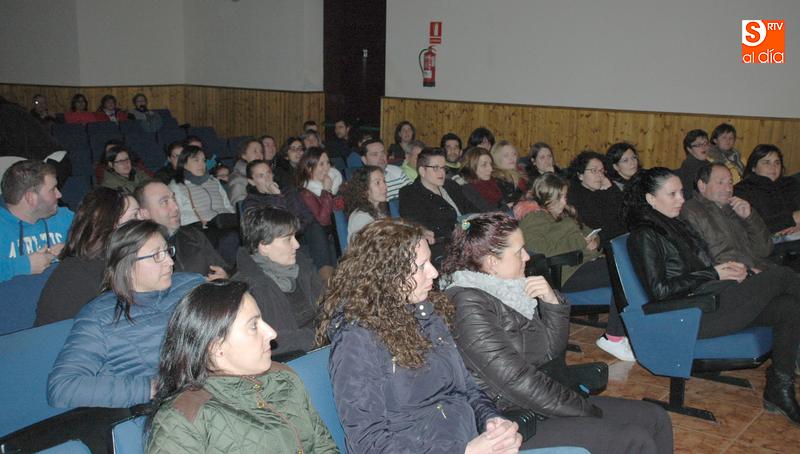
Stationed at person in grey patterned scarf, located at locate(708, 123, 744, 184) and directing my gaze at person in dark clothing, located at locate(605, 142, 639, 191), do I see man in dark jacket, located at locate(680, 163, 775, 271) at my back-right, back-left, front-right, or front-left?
front-left

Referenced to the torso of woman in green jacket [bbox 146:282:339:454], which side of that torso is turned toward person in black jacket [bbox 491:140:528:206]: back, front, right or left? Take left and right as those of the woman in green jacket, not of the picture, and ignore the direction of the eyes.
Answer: left

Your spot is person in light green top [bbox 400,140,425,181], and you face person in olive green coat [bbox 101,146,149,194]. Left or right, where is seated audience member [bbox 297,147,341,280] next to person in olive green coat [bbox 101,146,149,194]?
left

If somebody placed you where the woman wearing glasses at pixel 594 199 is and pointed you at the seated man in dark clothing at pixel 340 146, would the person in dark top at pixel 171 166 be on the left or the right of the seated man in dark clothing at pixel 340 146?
left

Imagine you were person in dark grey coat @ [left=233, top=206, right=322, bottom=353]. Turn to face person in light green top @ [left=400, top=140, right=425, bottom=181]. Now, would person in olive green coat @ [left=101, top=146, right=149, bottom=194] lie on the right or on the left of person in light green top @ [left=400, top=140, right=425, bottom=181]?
left

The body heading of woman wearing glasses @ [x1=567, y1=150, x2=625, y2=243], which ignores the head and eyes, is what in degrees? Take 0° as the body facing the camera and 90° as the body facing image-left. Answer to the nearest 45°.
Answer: approximately 315°

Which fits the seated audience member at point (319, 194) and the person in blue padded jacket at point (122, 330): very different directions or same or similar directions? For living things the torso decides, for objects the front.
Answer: same or similar directions

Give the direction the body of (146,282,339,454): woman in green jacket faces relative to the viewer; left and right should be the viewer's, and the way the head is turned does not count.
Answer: facing the viewer and to the right of the viewer

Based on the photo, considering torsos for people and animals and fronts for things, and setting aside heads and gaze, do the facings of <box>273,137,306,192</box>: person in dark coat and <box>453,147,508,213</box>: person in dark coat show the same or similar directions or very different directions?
same or similar directions

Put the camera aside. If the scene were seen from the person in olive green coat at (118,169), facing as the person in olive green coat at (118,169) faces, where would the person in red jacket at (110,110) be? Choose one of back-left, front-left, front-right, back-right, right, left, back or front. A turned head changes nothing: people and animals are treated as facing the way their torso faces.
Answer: back-left

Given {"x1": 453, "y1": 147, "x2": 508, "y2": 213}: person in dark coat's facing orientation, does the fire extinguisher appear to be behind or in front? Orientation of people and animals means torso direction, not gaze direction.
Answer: behind

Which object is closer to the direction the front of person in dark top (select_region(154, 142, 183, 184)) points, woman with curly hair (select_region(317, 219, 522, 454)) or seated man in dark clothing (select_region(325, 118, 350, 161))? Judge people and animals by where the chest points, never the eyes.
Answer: the woman with curly hair

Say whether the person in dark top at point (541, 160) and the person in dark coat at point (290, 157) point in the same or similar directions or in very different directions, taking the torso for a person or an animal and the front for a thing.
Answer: same or similar directions
